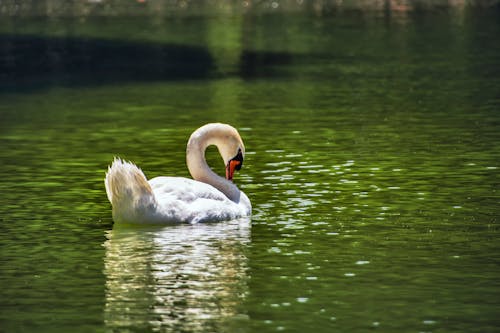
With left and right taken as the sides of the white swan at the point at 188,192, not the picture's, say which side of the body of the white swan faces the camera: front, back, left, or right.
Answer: right
